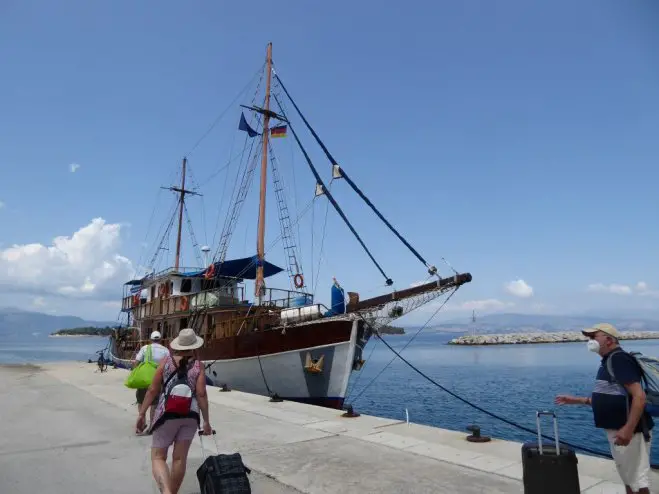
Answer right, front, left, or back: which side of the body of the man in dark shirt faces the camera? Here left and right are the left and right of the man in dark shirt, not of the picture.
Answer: left

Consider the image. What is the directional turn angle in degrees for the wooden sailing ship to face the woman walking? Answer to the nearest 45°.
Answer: approximately 45° to its right

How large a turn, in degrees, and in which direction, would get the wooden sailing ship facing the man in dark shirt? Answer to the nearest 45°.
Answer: approximately 45° to its right

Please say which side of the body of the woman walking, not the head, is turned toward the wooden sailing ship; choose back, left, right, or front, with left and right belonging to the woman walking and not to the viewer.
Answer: front

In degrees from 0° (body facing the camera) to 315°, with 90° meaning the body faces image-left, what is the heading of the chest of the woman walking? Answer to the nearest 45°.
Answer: approximately 180°

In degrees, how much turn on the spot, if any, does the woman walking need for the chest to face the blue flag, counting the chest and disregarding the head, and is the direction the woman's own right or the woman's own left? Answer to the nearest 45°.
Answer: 0° — they already face it

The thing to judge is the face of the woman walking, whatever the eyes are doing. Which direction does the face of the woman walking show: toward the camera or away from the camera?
away from the camera

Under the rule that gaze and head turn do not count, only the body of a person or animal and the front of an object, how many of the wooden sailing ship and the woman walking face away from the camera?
1

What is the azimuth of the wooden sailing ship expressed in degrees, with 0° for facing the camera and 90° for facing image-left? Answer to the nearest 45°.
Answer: approximately 315°

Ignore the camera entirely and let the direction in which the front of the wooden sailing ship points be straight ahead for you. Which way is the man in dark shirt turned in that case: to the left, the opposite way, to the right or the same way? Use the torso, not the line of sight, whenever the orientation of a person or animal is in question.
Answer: the opposite way

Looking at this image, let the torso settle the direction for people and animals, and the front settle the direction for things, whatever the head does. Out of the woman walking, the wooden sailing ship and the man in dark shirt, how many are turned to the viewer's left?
1

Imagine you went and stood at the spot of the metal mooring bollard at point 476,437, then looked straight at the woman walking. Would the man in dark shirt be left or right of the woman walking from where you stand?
left

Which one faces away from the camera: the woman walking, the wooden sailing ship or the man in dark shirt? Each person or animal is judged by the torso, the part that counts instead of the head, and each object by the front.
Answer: the woman walking

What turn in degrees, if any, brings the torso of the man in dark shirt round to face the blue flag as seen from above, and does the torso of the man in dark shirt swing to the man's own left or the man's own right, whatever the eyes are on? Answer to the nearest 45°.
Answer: approximately 45° to the man's own right
